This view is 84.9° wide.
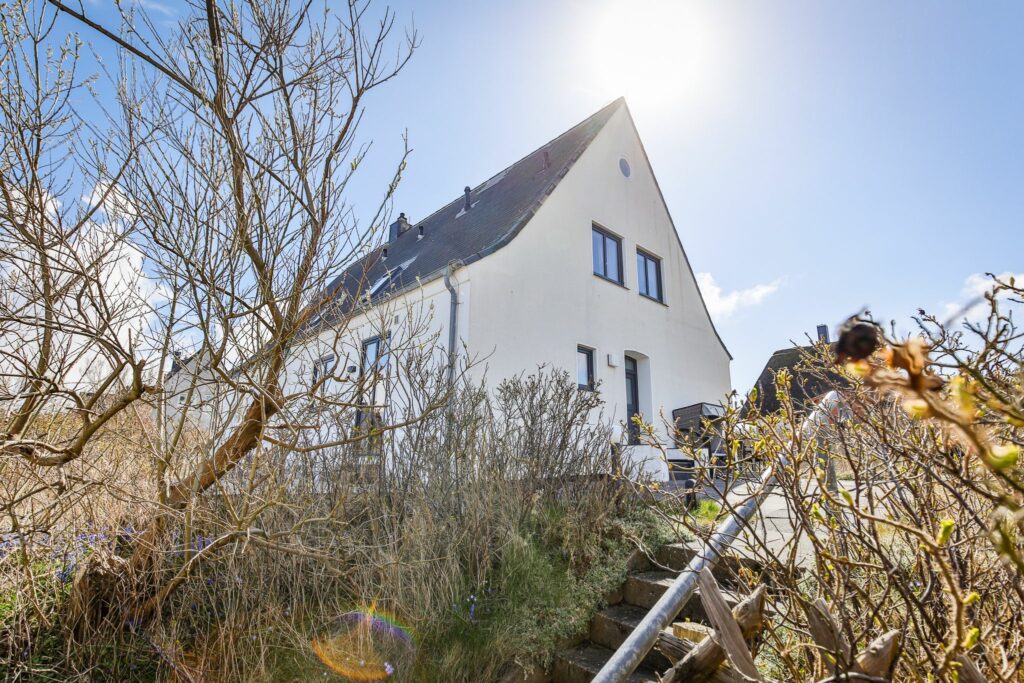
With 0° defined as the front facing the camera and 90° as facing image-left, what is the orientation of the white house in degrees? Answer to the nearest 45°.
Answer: approximately 315°

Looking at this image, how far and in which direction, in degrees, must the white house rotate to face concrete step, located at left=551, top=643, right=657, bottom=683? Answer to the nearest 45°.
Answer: approximately 45° to its right

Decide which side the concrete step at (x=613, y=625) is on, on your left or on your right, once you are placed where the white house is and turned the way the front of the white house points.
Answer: on your right

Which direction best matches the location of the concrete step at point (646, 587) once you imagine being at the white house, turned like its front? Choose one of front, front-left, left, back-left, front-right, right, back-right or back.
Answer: front-right

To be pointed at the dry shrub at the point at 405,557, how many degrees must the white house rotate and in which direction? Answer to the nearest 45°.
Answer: approximately 45° to its right

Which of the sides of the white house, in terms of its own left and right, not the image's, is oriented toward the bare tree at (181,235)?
right
